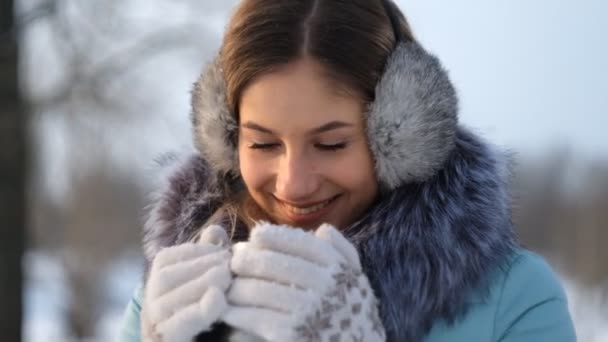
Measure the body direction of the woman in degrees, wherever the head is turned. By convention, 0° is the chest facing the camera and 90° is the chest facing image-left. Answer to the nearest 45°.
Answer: approximately 45°

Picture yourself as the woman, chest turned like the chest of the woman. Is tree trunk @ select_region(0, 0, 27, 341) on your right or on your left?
on your right
